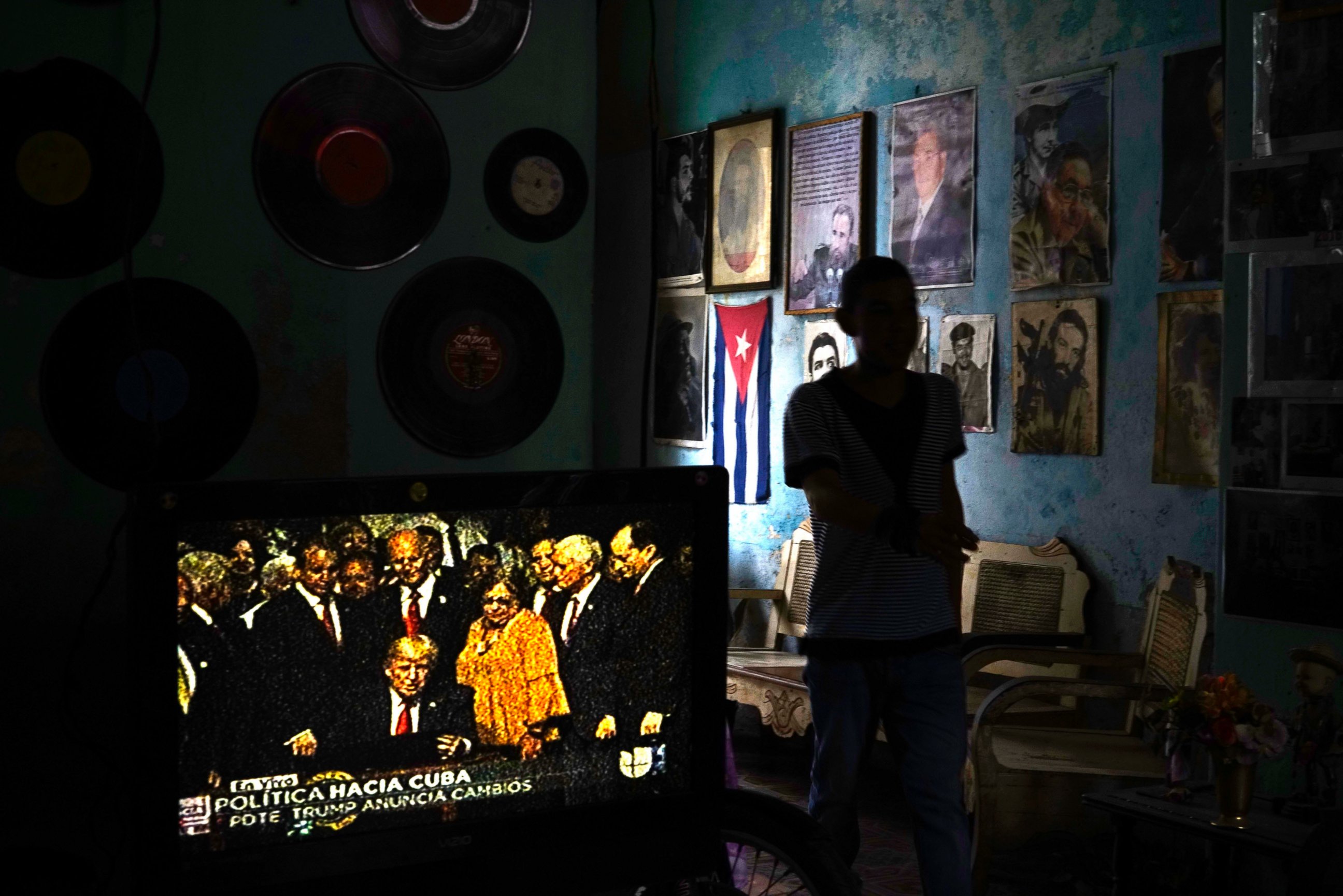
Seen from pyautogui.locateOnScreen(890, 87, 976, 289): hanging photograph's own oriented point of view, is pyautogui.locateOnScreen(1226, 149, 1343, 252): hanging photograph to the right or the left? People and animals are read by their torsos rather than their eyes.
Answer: on its left

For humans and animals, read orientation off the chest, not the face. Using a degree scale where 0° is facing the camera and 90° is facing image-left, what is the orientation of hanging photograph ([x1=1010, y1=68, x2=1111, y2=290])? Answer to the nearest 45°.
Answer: approximately 45°

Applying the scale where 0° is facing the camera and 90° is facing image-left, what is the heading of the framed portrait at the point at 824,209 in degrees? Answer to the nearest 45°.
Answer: approximately 45°

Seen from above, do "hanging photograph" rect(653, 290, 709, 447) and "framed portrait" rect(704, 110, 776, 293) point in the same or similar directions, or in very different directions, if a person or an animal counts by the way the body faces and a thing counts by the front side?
same or similar directions

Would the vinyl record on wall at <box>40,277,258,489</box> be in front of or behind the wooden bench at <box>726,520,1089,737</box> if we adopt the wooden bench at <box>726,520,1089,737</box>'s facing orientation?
in front

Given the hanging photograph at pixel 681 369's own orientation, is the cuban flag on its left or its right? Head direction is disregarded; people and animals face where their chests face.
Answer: on its left

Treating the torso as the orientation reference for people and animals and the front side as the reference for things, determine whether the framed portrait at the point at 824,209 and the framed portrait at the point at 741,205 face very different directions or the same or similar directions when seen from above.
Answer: same or similar directions

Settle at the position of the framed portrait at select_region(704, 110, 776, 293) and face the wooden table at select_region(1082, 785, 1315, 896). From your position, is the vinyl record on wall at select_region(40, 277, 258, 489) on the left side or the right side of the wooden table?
right

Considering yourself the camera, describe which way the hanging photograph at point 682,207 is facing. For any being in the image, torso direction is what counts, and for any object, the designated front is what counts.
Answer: facing the viewer and to the left of the viewer

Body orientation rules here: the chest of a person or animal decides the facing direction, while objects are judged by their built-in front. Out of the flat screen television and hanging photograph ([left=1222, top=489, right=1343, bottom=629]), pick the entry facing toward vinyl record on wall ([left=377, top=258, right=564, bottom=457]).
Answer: the hanging photograph

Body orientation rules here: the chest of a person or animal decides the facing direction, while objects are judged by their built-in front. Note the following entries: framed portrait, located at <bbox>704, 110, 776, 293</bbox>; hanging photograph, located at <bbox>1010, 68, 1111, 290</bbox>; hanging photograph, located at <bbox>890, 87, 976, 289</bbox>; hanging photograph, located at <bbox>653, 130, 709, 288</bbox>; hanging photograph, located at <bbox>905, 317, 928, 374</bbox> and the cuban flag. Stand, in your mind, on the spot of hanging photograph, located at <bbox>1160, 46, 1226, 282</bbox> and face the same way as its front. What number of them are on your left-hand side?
0

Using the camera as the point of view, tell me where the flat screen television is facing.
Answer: facing the viewer

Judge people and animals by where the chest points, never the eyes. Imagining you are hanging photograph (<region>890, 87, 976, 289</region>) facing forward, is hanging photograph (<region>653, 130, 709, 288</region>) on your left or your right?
on your right

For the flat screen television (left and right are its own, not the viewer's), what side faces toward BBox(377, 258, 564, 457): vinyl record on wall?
back
